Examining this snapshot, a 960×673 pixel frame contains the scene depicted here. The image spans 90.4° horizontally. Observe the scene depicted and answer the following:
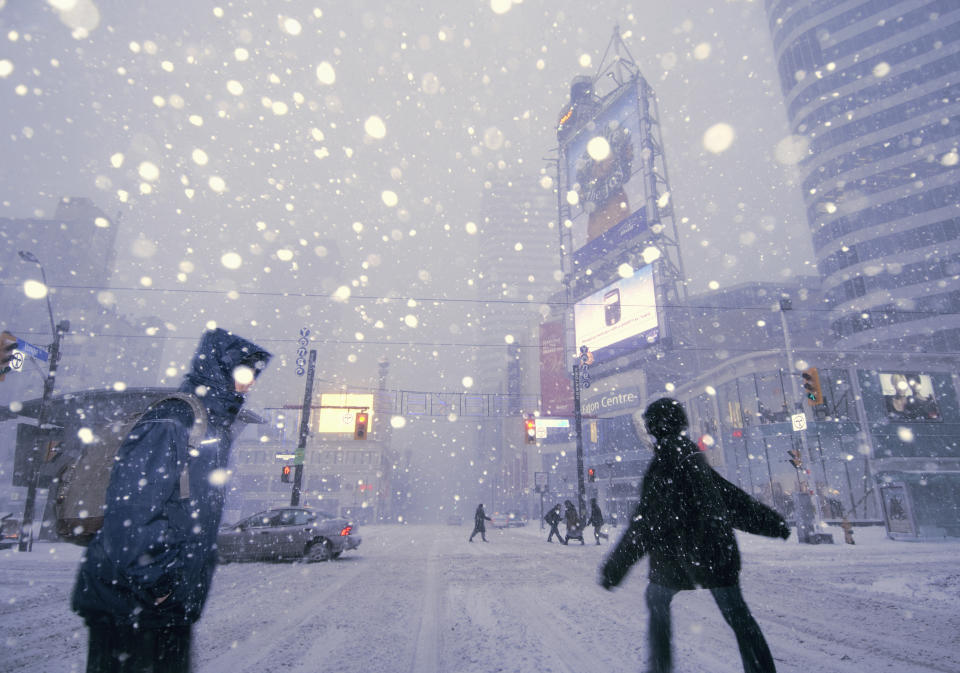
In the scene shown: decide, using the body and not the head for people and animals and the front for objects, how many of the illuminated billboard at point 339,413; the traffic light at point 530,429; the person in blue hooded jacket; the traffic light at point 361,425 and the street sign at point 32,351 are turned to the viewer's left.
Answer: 0

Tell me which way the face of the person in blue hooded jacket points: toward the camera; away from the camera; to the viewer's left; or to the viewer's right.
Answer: to the viewer's right

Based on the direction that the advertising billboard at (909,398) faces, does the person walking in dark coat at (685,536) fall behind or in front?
in front

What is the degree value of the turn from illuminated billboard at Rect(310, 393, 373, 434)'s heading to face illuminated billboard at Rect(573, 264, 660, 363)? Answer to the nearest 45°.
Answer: approximately 90° to its left

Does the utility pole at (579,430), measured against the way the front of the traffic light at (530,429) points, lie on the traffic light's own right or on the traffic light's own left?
on the traffic light's own left

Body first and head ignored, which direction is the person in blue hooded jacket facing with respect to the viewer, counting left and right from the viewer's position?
facing to the right of the viewer

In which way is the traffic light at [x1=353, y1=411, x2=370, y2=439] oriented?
toward the camera

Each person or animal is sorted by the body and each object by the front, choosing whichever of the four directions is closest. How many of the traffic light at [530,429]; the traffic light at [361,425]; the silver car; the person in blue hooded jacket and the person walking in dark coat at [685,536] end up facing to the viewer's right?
1

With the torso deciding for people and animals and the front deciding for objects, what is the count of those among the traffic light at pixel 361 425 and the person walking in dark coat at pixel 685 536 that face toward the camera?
1

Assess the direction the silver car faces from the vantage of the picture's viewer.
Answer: facing to the left of the viewer

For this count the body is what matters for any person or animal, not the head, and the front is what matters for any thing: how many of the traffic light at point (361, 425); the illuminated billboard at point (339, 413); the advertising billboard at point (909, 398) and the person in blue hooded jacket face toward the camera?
3

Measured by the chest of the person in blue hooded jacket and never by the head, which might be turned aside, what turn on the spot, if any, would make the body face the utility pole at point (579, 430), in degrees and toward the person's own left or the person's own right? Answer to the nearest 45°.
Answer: approximately 45° to the person's own left

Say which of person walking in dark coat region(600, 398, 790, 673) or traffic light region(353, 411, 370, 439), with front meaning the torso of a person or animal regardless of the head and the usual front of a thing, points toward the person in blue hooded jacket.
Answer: the traffic light

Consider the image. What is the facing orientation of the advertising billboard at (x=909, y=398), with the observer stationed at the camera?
facing the viewer

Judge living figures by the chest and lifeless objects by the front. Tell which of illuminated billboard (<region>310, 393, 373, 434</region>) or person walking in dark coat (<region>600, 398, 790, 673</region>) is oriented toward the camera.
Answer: the illuminated billboard

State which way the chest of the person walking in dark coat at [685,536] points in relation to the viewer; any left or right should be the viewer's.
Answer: facing away from the viewer and to the left of the viewer

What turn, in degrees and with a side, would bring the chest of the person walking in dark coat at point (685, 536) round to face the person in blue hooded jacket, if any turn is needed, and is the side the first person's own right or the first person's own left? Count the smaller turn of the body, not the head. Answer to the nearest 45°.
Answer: approximately 90° to the first person's own left

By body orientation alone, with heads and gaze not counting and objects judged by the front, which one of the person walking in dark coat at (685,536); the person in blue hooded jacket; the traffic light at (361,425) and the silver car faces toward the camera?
the traffic light

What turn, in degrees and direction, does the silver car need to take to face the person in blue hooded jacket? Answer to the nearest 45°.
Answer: approximately 90° to its left

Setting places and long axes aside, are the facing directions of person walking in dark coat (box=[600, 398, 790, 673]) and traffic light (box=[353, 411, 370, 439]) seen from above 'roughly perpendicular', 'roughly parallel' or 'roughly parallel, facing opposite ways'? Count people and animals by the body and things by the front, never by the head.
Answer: roughly parallel, facing opposite ways
